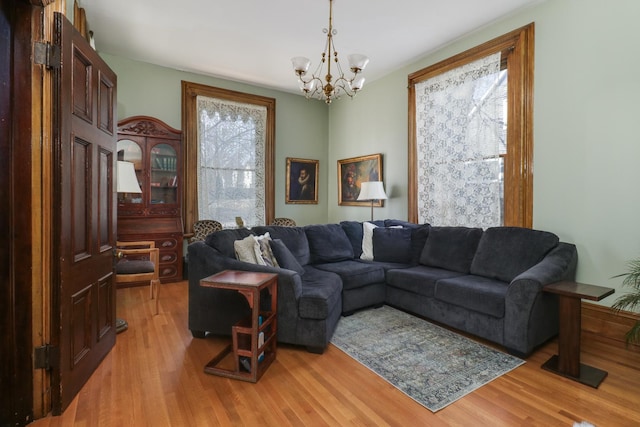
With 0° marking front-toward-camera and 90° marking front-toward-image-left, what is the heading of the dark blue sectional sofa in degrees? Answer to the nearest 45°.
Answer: approximately 0°

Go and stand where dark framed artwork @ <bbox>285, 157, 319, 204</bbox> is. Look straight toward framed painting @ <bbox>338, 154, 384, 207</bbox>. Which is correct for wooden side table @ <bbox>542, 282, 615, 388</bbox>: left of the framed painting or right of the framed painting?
right

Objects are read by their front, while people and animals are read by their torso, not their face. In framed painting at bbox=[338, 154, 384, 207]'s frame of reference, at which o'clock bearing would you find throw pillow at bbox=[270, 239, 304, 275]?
The throw pillow is roughly at 11 o'clock from the framed painting.

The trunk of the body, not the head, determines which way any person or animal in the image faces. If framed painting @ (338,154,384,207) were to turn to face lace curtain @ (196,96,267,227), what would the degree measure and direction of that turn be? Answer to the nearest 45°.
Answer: approximately 45° to its right

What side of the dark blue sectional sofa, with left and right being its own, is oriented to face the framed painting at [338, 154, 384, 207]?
back

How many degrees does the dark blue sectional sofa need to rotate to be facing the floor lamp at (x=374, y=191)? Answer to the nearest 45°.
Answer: approximately 180°
